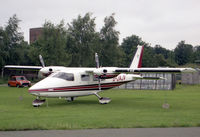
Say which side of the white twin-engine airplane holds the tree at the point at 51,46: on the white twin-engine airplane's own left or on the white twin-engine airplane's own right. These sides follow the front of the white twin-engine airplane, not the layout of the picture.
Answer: on the white twin-engine airplane's own right

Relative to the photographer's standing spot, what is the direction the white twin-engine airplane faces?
facing the viewer and to the left of the viewer
